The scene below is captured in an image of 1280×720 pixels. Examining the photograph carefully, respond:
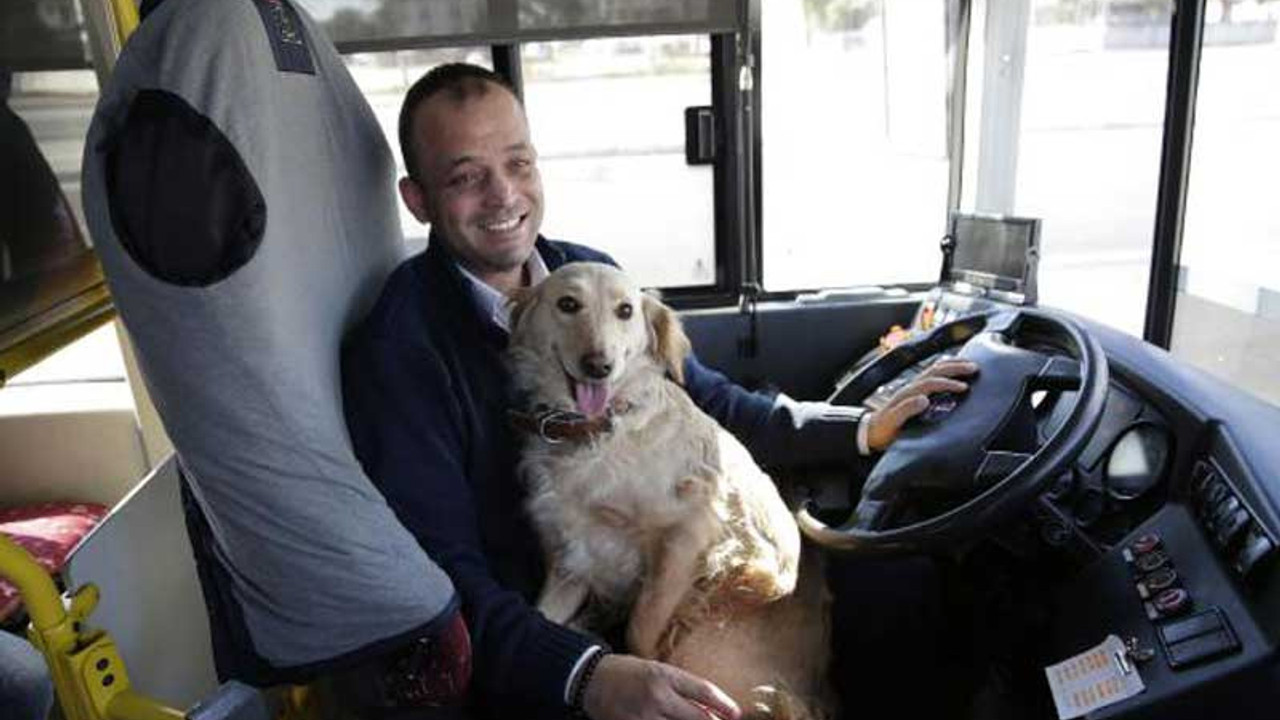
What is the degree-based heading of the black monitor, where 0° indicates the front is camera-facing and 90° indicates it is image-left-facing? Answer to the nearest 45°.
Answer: approximately 45°

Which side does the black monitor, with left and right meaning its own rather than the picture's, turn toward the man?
front
